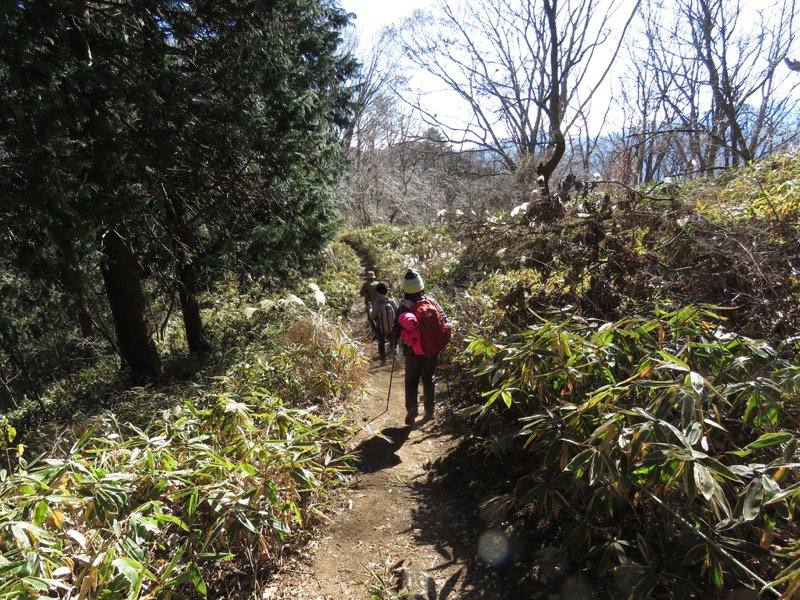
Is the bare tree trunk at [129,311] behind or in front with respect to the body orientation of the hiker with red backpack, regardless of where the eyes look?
in front

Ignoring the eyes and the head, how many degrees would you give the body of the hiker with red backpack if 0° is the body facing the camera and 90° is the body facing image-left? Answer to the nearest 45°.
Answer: approximately 135°

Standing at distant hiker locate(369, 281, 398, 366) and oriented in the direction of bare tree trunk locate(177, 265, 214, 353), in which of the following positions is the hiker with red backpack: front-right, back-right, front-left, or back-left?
back-left

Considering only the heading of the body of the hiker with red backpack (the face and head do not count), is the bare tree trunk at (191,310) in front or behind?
in front

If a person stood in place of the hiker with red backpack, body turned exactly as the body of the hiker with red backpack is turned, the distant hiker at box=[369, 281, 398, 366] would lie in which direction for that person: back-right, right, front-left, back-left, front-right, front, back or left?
front-right
